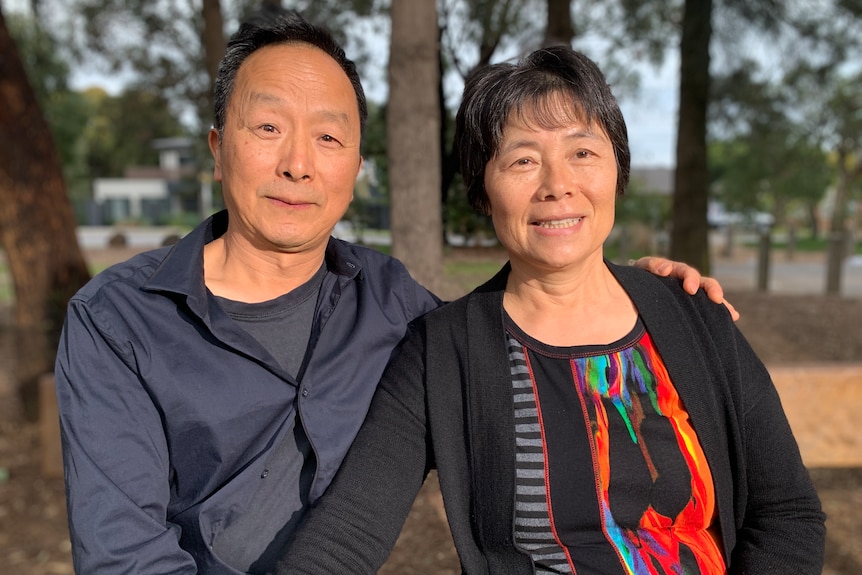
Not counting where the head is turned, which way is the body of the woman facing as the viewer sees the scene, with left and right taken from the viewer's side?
facing the viewer

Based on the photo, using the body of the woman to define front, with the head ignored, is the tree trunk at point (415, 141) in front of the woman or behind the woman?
behind

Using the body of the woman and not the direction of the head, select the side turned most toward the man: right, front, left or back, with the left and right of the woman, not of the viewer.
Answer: right

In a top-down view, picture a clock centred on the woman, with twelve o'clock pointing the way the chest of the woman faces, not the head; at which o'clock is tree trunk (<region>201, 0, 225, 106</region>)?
The tree trunk is roughly at 5 o'clock from the woman.

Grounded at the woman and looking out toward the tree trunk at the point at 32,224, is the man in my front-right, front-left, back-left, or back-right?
front-left

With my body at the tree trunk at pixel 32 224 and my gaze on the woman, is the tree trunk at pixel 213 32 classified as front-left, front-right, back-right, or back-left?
back-left

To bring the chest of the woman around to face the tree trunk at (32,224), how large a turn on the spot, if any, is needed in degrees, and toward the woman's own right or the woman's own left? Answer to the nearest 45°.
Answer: approximately 135° to the woman's own right

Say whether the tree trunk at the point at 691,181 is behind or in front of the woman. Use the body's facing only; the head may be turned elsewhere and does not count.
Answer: behind

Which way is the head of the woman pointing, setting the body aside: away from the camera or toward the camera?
toward the camera

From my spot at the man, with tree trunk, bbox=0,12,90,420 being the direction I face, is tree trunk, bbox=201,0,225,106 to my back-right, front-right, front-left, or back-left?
front-right
